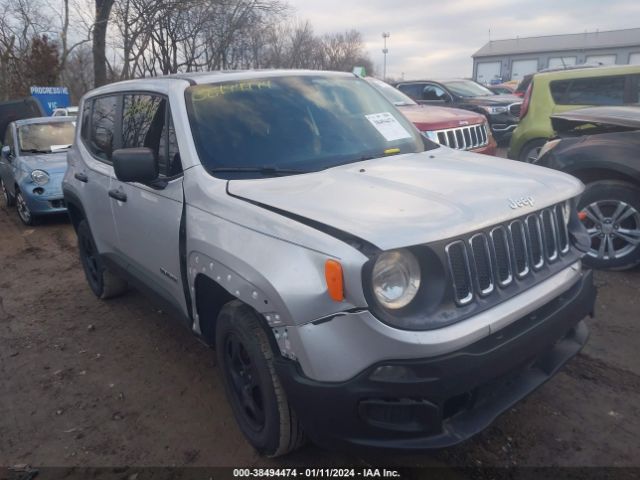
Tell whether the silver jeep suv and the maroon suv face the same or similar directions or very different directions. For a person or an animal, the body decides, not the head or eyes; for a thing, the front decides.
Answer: same or similar directions

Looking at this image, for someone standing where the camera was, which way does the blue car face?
facing the viewer and to the right of the viewer

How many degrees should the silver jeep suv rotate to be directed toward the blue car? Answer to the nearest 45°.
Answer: approximately 180°

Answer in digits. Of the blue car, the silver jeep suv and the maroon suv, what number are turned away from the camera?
0

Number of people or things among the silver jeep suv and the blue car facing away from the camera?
0

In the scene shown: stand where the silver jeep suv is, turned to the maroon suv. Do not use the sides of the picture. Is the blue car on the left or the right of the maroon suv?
left

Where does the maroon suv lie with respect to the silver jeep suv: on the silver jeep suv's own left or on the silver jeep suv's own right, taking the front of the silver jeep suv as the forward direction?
on the silver jeep suv's own left

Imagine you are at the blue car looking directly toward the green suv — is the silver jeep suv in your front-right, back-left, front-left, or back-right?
front-right

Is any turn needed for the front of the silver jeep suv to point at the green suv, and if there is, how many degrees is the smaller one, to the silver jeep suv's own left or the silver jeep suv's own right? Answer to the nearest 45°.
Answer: approximately 90° to the silver jeep suv's own left
